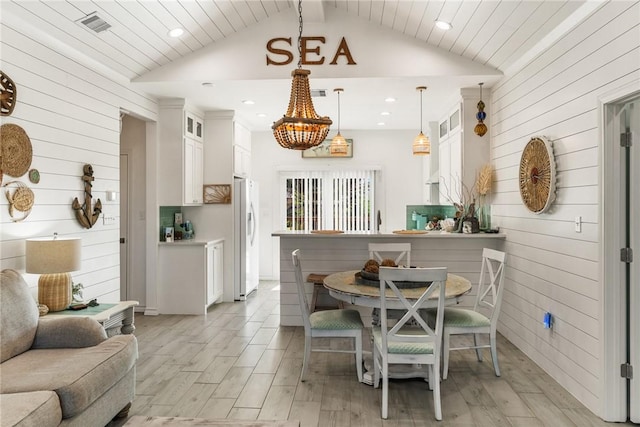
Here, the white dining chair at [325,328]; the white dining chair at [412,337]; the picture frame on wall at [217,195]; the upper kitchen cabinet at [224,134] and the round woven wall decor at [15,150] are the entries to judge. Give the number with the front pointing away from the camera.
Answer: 1

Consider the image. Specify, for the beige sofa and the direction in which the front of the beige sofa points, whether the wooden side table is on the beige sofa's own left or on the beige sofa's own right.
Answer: on the beige sofa's own left

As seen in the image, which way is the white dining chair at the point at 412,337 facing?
away from the camera

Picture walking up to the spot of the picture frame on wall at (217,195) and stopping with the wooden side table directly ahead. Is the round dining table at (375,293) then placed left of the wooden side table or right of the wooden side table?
left

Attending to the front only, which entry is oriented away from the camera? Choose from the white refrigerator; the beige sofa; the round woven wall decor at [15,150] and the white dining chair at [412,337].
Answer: the white dining chair

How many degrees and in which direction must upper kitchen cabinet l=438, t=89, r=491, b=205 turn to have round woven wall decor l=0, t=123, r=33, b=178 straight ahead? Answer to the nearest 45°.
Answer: approximately 45° to its left

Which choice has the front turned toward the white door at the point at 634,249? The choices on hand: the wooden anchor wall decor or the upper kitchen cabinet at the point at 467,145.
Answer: the wooden anchor wall decor

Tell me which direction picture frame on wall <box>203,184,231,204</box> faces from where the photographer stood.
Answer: facing the viewer

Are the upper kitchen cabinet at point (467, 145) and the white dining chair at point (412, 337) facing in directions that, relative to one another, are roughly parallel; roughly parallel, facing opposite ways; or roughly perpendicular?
roughly perpendicular

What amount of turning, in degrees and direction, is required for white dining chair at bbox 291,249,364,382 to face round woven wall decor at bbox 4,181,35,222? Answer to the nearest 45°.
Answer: approximately 180°

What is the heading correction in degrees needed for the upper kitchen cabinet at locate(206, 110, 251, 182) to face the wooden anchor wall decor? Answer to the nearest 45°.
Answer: approximately 135° to its right

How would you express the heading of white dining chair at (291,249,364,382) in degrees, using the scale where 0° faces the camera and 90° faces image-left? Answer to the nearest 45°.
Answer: approximately 270°

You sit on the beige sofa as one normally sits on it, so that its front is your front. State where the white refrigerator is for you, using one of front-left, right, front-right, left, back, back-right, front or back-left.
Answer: left
